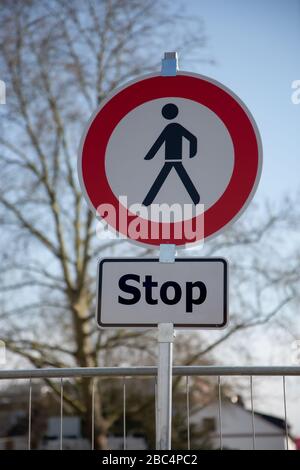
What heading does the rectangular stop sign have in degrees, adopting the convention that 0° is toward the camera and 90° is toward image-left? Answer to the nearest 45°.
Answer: approximately 0°

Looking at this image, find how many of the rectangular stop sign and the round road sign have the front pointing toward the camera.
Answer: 2

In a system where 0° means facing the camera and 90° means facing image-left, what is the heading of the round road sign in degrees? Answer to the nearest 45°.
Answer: approximately 0°
